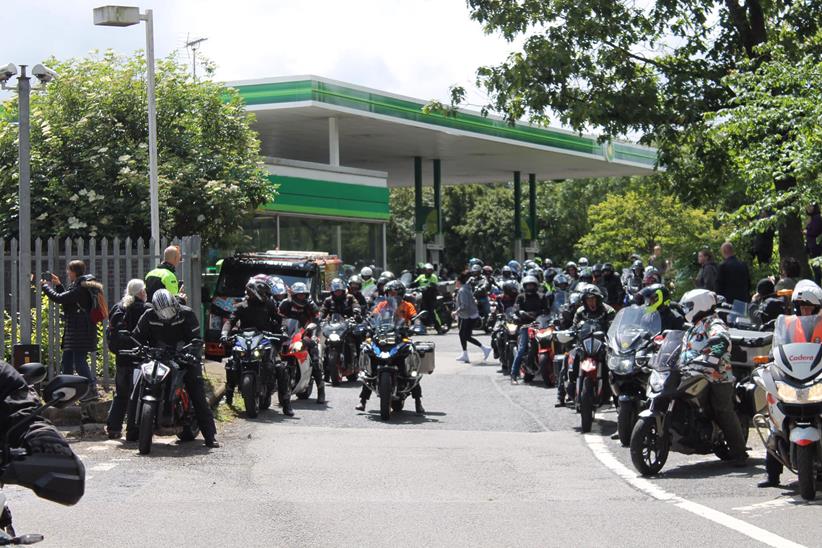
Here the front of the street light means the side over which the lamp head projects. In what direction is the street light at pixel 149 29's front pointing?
to the viewer's left

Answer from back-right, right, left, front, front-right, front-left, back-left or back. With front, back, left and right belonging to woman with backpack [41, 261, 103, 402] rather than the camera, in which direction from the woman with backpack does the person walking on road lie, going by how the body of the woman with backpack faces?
back-right

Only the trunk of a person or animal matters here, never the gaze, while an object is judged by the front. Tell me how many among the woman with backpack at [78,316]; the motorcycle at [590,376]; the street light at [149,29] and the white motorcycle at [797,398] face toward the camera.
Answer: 2

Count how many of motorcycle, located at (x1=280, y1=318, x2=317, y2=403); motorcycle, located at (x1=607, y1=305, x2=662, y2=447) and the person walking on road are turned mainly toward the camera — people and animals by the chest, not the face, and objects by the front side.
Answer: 2

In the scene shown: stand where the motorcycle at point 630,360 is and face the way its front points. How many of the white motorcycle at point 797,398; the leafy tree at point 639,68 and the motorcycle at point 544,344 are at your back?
2

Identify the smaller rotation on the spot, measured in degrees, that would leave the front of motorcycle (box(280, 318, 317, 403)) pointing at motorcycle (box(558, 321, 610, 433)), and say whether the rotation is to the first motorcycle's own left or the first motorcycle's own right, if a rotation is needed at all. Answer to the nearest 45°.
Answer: approximately 45° to the first motorcycle's own left
